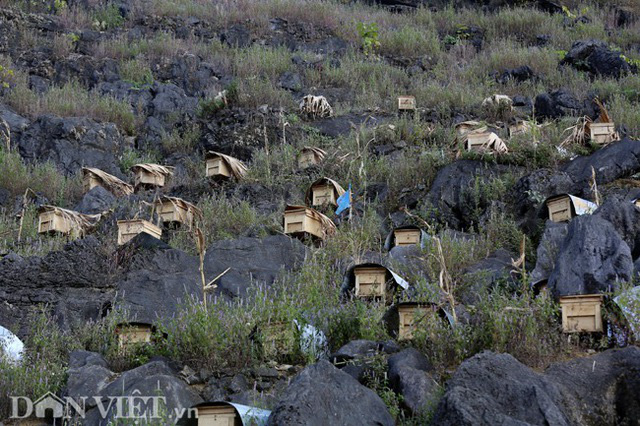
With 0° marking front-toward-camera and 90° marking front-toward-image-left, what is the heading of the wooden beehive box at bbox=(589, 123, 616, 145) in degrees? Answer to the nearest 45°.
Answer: approximately 0°

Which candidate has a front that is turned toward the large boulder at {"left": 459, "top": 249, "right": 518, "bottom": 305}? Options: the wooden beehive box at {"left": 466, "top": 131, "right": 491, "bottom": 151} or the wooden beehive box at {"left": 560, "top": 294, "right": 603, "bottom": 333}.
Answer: the wooden beehive box at {"left": 466, "top": 131, "right": 491, "bottom": 151}

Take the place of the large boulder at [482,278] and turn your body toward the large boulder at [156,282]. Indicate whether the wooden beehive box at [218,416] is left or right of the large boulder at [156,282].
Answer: left

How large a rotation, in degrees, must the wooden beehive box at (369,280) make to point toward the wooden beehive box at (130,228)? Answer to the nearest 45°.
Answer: approximately 135° to its right

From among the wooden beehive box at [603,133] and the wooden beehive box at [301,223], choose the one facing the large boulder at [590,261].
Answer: the wooden beehive box at [603,133]

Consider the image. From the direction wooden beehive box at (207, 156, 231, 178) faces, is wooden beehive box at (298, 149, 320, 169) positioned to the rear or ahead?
to the rear

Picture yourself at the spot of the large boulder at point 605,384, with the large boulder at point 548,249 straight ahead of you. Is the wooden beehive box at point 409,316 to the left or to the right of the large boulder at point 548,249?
left

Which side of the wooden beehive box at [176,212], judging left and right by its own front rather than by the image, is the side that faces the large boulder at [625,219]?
left

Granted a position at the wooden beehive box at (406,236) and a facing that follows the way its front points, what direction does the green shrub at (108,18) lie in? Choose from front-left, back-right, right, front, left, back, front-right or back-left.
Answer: back-right

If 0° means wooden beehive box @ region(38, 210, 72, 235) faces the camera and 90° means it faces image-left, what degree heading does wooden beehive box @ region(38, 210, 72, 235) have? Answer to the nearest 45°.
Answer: approximately 45°

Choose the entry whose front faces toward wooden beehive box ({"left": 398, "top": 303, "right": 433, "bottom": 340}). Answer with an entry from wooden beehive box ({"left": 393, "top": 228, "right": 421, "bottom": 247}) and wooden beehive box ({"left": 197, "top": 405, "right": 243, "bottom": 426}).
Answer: wooden beehive box ({"left": 393, "top": 228, "right": 421, "bottom": 247})

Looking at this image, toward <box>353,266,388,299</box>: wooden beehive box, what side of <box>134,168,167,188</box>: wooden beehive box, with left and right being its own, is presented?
left
